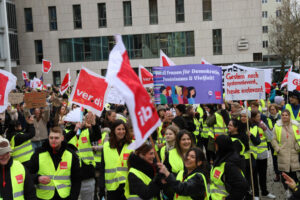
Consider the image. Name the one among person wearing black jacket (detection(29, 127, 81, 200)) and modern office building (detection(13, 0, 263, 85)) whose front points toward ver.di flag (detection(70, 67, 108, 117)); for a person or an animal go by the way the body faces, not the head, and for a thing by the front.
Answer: the modern office building

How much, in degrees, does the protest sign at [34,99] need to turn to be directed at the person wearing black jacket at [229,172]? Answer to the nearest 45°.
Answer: approximately 45° to its left

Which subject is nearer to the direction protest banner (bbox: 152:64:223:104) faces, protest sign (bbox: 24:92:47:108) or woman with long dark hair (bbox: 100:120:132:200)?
the woman with long dark hair
